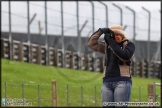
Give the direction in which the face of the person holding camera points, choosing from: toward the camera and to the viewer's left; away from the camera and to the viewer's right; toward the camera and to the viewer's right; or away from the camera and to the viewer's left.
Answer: toward the camera and to the viewer's left

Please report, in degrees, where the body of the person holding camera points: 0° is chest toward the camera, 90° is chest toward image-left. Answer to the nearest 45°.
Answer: approximately 45°

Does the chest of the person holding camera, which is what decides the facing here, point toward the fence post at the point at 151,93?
no
